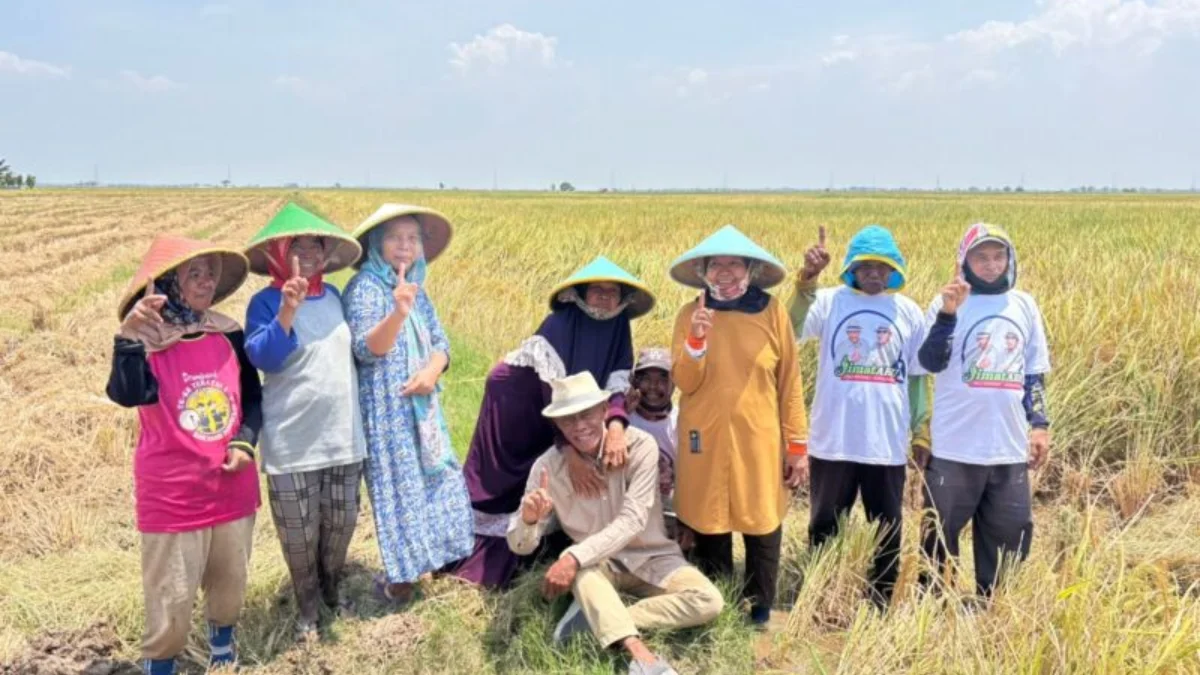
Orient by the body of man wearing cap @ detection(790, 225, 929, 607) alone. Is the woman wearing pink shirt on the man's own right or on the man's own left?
on the man's own right

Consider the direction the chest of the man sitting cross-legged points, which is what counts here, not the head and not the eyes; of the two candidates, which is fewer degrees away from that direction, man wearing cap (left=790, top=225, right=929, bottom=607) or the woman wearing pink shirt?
the woman wearing pink shirt

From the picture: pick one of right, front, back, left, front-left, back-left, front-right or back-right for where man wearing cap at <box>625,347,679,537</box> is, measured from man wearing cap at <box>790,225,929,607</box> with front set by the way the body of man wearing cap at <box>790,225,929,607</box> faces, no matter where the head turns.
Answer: right

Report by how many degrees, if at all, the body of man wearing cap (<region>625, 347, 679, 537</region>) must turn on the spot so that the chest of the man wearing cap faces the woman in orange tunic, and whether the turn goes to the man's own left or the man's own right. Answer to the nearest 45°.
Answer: approximately 45° to the man's own left

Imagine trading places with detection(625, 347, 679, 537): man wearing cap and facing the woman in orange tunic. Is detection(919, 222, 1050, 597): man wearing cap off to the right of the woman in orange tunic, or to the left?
left

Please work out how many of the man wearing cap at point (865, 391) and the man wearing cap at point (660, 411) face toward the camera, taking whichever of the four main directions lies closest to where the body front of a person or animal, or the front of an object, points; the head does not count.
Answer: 2

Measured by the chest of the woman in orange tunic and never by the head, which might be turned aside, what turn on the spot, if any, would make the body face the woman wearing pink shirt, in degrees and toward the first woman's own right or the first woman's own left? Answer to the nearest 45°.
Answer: approximately 45° to the first woman's own right

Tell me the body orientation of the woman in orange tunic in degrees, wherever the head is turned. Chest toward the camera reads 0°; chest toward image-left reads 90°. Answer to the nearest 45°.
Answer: approximately 0°

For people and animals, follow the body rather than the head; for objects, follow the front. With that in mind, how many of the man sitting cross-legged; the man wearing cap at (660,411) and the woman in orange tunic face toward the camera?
3

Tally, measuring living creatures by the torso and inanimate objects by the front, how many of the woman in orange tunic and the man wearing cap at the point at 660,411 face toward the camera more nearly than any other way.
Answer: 2
